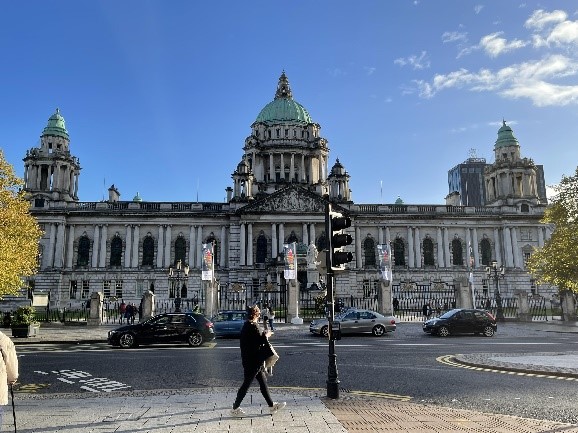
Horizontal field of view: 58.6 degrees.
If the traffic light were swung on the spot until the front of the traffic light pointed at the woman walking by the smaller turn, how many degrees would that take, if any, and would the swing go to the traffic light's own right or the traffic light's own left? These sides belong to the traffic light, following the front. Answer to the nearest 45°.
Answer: approximately 135° to the traffic light's own right

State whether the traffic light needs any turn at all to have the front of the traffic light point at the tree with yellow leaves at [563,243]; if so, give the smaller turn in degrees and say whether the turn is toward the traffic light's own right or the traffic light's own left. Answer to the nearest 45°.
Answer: approximately 45° to the traffic light's own left

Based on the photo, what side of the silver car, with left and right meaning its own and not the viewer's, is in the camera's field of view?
left

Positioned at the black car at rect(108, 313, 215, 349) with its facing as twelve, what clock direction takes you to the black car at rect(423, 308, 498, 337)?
the black car at rect(423, 308, 498, 337) is roughly at 6 o'clock from the black car at rect(108, 313, 215, 349).

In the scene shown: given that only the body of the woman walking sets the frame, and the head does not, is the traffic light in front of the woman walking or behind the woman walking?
in front

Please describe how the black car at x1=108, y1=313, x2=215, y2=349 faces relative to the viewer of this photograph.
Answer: facing to the left of the viewer

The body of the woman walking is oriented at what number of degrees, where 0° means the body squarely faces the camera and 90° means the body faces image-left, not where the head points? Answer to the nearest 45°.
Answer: approximately 270°

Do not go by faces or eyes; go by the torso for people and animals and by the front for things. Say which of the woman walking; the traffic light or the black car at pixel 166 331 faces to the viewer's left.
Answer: the black car

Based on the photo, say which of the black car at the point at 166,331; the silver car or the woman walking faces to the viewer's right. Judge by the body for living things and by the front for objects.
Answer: the woman walking

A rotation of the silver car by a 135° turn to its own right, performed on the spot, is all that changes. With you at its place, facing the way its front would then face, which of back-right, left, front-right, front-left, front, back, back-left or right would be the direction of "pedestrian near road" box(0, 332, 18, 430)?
back-right
